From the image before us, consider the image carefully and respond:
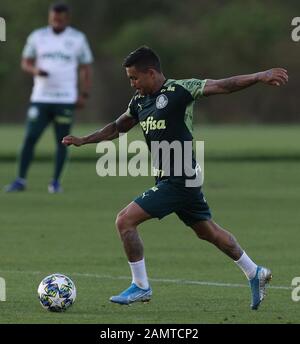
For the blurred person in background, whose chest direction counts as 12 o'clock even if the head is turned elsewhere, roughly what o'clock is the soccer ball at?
The soccer ball is roughly at 12 o'clock from the blurred person in background.

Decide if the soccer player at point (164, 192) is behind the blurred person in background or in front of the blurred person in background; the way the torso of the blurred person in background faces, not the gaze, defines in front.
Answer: in front

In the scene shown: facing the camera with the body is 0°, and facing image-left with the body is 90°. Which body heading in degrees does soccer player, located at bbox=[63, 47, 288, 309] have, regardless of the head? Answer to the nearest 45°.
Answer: approximately 45°

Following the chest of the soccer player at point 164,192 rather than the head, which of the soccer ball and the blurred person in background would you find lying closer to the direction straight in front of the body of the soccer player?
the soccer ball

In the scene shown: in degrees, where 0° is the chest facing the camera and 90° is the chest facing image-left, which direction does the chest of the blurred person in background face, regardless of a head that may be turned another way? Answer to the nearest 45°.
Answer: approximately 0°

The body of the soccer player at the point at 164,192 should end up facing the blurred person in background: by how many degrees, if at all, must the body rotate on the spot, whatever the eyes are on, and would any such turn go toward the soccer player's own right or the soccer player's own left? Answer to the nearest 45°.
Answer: approximately 135° to the soccer player's own right

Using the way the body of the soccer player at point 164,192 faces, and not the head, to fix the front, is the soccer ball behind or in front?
in front
